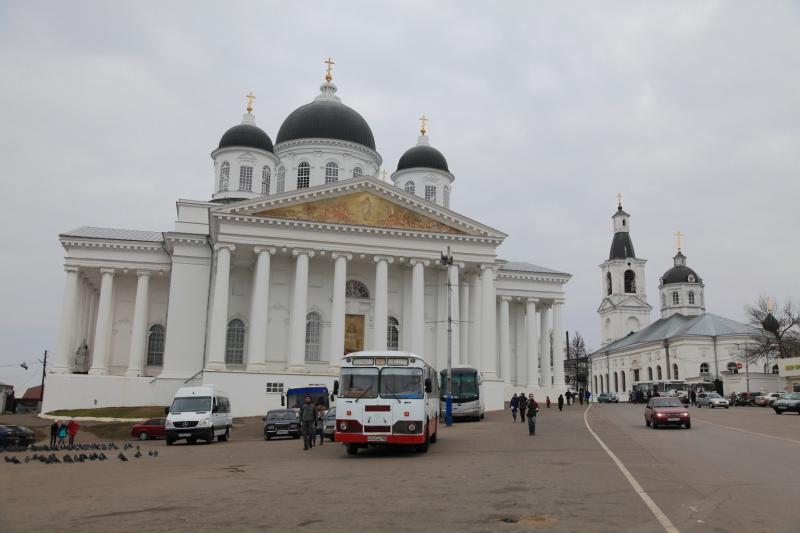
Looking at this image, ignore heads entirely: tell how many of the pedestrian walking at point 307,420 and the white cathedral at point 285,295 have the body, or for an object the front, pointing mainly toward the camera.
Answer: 2

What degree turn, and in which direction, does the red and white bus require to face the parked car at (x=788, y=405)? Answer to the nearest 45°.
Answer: approximately 135° to its left

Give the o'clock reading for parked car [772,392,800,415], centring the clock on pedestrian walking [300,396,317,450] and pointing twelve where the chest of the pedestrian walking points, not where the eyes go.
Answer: The parked car is roughly at 8 o'clock from the pedestrian walking.

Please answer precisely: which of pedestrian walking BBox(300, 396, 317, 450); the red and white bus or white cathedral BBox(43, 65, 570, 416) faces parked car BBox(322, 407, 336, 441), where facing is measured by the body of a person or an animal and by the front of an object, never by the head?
the white cathedral

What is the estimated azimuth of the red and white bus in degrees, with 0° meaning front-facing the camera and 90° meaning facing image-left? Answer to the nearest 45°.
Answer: approximately 0°

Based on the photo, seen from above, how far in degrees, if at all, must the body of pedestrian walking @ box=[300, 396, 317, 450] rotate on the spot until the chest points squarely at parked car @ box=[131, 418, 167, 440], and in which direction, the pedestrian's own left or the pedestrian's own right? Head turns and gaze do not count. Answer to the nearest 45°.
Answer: approximately 135° to the pedestrian's own right

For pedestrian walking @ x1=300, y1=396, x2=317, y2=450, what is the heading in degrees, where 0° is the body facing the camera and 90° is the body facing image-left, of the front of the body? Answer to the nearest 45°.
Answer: approximately 0°
